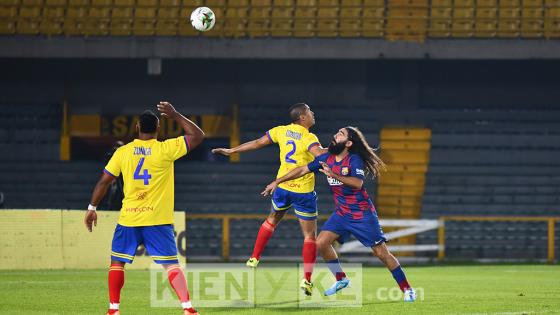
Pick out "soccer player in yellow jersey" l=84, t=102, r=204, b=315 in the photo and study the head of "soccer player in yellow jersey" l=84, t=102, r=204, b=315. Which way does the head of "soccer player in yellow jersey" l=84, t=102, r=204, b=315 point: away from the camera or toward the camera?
away from the camera

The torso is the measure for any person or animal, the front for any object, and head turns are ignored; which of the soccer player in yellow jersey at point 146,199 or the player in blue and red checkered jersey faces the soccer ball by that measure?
the soccer player in yellow jersey

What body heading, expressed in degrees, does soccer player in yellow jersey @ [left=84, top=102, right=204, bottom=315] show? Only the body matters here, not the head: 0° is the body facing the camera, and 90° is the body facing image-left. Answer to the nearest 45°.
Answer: approximately 180°

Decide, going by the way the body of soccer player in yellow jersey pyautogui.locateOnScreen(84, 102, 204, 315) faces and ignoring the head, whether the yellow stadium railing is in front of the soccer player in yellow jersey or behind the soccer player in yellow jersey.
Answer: in front

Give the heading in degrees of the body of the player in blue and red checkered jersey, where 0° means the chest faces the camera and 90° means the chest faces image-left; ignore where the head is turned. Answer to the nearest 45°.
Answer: approximately 45°

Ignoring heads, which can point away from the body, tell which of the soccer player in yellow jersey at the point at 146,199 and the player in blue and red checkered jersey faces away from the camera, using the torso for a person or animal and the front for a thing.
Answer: the soccer player in yellow jersey

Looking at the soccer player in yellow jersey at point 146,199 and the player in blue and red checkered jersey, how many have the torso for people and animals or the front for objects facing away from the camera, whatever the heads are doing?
1

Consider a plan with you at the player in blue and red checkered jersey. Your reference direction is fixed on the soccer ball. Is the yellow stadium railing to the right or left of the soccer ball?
right

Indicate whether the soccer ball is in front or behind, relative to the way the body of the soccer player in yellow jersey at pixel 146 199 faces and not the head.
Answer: in front

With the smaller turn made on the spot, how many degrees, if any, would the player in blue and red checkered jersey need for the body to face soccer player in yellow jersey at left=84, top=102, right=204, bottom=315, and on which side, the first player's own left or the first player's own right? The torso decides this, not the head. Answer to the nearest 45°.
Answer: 0° — they already face them
